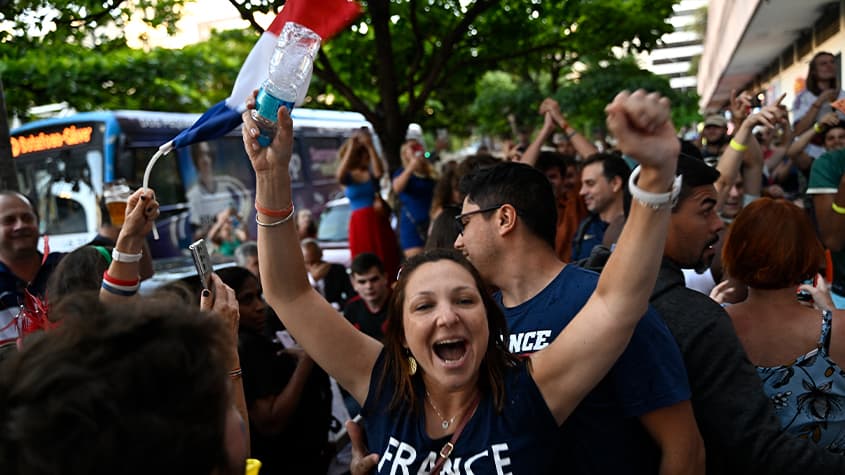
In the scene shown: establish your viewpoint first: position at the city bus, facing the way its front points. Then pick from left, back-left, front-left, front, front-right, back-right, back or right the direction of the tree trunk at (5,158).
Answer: front-left

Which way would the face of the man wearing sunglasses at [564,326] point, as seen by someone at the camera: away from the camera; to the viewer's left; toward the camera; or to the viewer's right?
to the viewer's left

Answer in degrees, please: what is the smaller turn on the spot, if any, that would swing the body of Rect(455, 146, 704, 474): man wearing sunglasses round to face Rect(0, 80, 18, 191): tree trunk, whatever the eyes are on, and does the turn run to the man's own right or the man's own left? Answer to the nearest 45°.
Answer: approximately 90° to the man's own right

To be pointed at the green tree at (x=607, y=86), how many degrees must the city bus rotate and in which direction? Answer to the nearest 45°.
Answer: approximately 135° to its left

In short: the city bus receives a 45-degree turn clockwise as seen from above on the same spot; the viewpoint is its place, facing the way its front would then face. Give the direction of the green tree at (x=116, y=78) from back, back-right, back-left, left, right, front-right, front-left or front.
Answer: right

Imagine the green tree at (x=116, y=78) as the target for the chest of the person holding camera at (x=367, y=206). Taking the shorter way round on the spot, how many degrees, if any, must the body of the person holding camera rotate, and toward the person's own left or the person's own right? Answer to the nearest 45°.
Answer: approximately 135° to the person's own right

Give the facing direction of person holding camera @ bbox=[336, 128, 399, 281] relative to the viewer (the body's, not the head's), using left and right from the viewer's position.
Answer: facing the viewer

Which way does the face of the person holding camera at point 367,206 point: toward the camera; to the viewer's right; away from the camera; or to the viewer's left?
toward the camera

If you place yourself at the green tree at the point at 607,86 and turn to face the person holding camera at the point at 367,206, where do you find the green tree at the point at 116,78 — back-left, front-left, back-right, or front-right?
front-right

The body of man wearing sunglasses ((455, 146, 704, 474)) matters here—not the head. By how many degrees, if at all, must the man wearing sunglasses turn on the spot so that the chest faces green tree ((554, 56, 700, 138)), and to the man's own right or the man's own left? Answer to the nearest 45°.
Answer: approximately 135° to the man's own right

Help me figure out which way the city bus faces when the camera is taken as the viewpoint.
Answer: facing the viewer and to the left of the viewer

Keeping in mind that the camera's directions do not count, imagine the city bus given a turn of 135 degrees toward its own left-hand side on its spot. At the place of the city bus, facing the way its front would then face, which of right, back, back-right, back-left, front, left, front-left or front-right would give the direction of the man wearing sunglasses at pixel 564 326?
right

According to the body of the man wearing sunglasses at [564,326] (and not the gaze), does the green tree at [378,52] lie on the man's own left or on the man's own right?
on the man's own right
